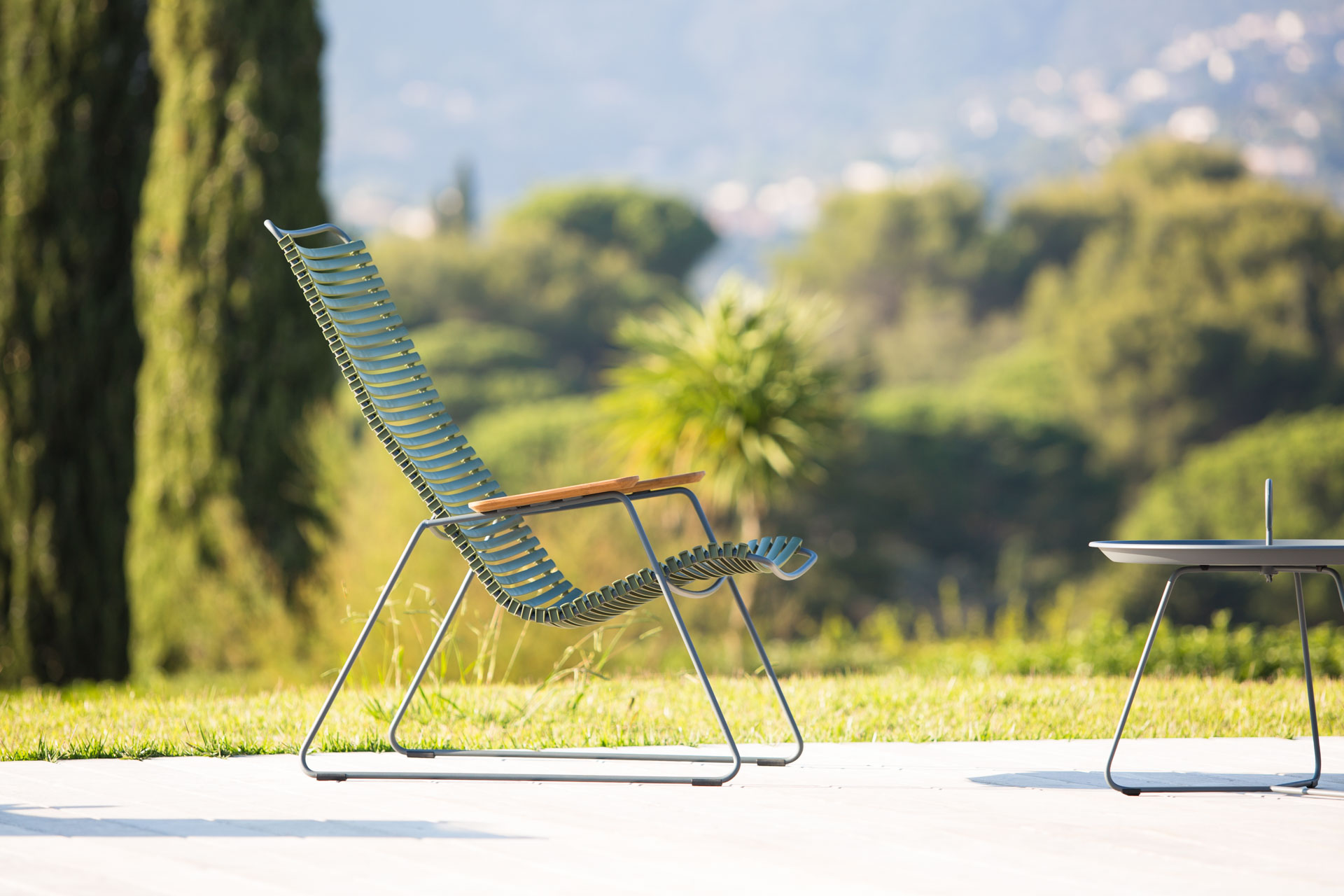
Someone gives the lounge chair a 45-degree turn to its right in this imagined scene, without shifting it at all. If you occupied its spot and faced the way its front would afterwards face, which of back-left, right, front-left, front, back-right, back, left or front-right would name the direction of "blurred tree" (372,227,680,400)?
back-left

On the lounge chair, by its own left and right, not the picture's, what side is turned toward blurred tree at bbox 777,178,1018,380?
left

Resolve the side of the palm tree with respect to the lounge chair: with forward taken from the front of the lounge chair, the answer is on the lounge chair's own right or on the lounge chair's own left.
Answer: on the lounge chair's own left

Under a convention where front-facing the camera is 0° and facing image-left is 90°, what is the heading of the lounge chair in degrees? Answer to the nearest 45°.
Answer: approximately 270°

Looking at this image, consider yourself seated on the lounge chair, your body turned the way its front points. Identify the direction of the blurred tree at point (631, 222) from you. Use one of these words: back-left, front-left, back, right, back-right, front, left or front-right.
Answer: left

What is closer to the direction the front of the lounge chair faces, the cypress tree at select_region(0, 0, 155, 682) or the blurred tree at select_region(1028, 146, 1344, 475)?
the blurred tree

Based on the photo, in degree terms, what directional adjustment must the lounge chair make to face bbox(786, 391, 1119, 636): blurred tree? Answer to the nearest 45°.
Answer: approximately 90° to its left

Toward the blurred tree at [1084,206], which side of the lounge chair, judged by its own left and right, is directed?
left

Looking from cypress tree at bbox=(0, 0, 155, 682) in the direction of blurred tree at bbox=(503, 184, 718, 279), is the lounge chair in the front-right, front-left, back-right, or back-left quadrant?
back-right
